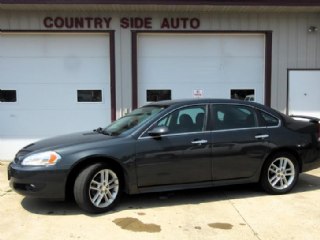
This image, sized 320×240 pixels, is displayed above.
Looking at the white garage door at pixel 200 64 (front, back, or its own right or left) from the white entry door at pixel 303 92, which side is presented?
left

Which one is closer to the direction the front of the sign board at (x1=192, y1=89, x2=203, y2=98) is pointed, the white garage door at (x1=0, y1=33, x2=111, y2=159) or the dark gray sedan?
the dark gray sedan

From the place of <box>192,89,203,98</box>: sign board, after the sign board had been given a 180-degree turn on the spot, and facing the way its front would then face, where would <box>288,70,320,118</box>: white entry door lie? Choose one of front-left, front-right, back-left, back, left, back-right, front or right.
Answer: right

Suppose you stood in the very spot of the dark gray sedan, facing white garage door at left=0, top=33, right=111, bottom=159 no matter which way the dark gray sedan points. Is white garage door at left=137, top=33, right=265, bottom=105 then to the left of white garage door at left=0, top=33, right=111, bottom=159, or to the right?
right

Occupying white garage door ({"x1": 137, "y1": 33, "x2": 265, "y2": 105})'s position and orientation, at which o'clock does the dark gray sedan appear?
The dark gray sedan is roughly at 12 o'clock from the white garage door.

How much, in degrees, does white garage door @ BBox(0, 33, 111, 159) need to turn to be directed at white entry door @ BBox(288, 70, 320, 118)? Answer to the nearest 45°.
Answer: approximately 90° to its left

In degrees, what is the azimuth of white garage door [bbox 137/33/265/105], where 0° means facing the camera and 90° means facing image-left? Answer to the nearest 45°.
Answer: approximately 0°

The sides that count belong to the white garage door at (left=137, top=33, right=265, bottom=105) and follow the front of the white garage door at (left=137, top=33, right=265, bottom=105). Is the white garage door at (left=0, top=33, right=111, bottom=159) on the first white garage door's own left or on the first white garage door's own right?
on the first white garage door's own right

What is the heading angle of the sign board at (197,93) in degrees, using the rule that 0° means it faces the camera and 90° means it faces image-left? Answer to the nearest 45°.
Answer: approximately 0°
